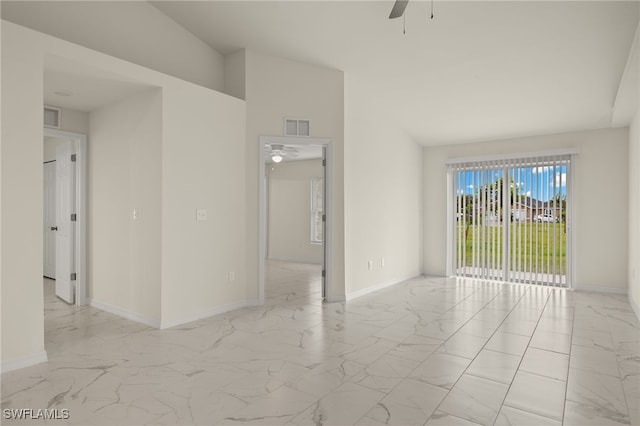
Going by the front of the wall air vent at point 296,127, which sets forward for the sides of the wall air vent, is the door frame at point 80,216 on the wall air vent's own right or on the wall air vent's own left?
on the wall air vent's own right

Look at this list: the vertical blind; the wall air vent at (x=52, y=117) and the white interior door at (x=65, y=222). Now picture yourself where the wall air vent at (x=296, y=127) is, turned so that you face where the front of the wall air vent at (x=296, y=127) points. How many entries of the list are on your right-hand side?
2

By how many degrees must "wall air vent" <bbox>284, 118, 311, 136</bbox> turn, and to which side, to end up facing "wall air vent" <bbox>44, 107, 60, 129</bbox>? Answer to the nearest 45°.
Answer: approximately 90° to its right

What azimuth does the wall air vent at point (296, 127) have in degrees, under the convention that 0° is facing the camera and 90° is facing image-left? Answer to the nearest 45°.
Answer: approximately 0°

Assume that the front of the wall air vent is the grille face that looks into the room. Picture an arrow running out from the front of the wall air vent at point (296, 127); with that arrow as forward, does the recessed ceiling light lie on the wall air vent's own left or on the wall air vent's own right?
on the wall air vent's own right

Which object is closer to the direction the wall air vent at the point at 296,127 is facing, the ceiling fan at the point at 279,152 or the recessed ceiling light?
the recessed ceiling light

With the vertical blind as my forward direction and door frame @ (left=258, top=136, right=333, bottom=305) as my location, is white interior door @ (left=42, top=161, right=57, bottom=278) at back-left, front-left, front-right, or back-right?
back-left

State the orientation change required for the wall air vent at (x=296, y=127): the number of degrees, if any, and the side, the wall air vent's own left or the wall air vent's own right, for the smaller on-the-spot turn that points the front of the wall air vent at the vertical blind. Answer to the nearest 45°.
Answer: approximately 90° to the wall air vent's own left

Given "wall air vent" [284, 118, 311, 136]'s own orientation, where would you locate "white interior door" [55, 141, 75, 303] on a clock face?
The white interior door is roughly at 3 o'clock from the wall air vent.

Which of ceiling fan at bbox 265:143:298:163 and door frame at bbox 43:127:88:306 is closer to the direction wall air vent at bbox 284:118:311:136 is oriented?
the door frame

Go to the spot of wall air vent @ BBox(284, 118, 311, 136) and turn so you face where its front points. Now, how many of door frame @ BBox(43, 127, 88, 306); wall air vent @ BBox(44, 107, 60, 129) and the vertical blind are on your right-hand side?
2

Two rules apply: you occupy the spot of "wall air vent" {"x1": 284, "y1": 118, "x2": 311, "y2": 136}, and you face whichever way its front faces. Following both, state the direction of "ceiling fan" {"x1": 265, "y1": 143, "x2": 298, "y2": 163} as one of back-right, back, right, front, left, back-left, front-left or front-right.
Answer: back

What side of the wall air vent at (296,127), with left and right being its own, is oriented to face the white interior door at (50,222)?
right
